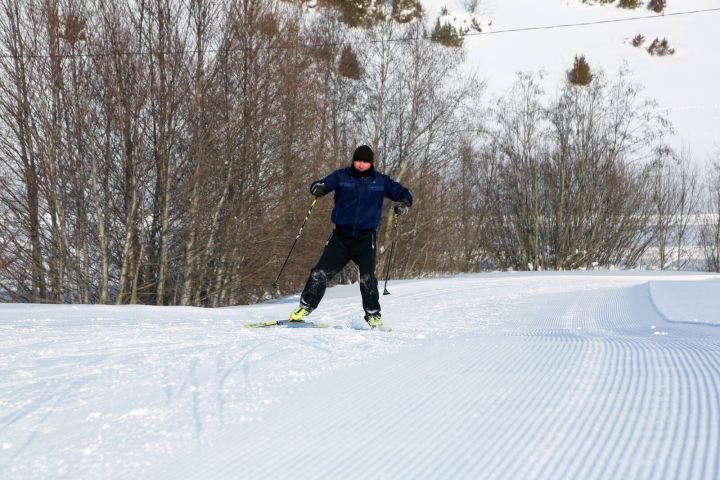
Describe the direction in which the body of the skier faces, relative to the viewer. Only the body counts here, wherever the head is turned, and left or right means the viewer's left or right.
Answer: facing the viewer
